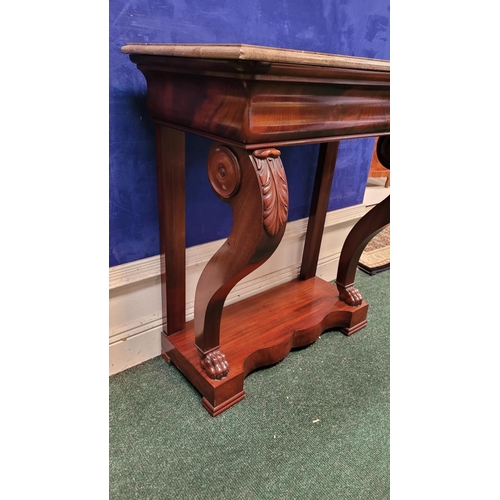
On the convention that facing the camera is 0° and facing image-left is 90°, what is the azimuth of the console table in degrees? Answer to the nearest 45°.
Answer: approximately 315°
